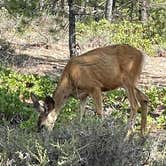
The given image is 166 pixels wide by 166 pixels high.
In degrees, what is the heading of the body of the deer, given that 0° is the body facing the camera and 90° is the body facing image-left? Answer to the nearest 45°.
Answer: approximately 90°

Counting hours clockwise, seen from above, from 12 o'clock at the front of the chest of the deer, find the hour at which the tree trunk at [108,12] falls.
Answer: The tree trunk is roughly at 3 o'clock from the deer.

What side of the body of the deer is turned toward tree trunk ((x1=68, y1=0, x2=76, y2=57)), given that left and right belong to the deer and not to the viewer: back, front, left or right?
right

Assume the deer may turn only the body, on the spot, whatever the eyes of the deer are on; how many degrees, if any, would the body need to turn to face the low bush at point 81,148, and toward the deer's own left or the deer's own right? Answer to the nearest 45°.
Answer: approximately 90° to the deer's own left
